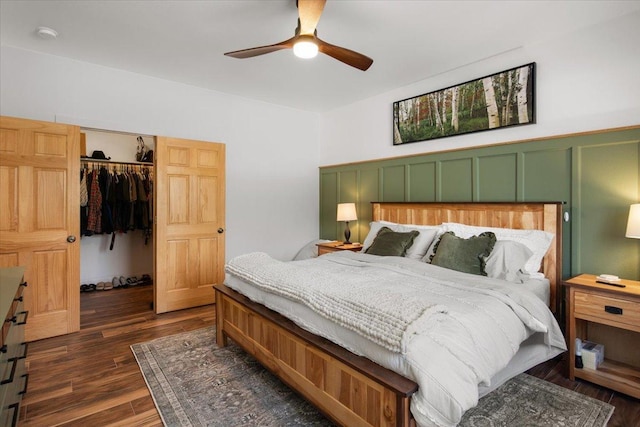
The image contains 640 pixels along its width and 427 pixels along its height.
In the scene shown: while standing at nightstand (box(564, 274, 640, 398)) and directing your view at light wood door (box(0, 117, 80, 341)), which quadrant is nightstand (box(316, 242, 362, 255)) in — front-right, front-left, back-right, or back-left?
front-right

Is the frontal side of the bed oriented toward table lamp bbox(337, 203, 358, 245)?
no

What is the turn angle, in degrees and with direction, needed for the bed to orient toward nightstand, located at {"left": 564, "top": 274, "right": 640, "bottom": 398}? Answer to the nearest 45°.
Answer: approximately 180°

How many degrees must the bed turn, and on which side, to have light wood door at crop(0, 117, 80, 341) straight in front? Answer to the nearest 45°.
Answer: approximately 45° to its right

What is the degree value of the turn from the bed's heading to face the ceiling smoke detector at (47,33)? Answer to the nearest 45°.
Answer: approximately 45° to its right

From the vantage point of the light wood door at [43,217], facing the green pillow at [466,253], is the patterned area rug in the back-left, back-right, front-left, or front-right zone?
front-right

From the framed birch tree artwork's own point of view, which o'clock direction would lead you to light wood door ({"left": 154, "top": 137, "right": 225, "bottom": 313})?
The light wood door is roughly at 1 o'clock from the framed birch tree artwork.

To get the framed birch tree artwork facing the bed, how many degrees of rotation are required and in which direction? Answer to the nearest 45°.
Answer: approximately 45° to its left

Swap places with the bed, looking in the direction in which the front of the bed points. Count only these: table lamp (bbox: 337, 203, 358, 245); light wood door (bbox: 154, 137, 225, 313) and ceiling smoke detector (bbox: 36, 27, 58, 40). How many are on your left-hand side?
0

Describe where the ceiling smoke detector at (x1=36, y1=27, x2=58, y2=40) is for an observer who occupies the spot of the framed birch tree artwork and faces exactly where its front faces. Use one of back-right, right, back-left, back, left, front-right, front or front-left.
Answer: front

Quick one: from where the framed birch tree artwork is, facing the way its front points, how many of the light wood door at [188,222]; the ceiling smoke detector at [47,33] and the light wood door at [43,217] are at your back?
0

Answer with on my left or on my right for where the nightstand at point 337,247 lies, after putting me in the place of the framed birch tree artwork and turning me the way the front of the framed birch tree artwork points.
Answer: on my right

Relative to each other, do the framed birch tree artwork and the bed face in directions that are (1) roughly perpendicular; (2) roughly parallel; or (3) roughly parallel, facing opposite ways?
roughly parallel

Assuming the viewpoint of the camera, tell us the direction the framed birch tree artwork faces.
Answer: facing the viewer and to the left of the viewer

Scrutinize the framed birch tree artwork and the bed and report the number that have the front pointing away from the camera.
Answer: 0
